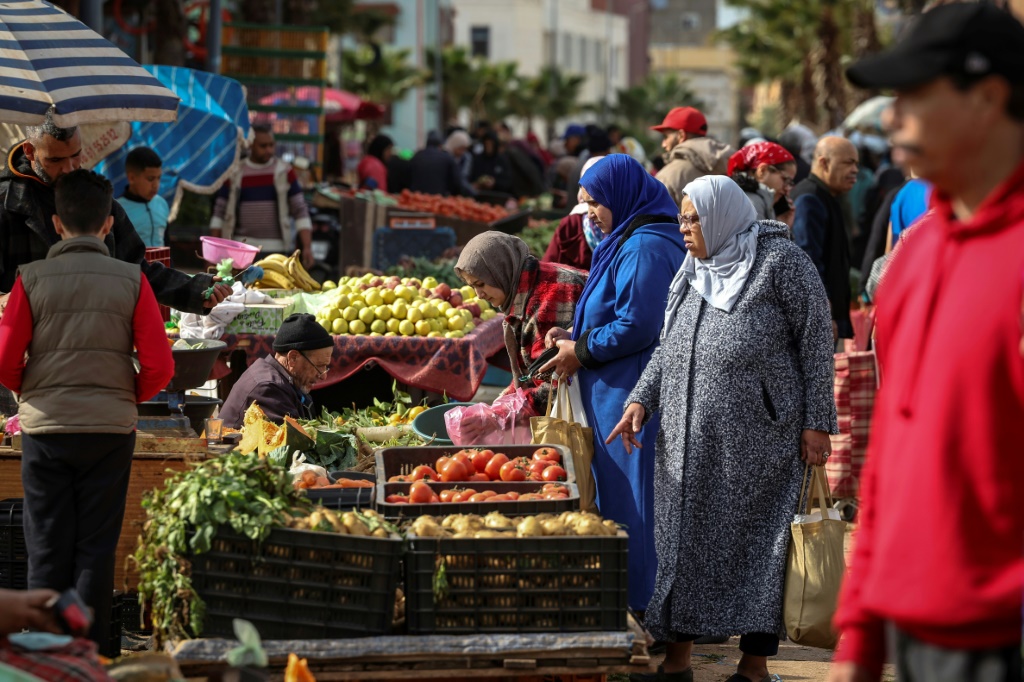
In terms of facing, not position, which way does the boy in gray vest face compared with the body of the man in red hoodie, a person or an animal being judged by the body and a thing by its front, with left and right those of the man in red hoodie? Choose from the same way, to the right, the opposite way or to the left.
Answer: to the right

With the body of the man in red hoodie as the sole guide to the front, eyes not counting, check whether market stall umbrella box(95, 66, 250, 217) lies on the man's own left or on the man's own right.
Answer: on the man's own right

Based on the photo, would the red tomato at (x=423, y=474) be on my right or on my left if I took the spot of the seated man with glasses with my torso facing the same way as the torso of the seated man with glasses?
on my right

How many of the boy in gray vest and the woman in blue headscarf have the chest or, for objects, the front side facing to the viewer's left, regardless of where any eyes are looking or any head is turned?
1

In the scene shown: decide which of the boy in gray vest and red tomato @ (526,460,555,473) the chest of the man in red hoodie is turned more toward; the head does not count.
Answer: the boy in gray vest

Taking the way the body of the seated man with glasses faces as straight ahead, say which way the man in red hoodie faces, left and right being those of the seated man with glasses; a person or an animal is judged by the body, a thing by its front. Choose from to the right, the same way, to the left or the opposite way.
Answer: the opposite way

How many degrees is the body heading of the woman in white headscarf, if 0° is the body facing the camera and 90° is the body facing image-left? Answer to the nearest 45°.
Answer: approximately 45°

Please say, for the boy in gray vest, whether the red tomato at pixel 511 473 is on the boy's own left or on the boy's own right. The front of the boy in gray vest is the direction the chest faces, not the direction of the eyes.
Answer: on the boy's own right

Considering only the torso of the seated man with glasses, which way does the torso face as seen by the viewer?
to the viewer's right

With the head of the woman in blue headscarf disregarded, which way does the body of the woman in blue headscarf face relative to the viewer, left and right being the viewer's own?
facing to the left of the viewer

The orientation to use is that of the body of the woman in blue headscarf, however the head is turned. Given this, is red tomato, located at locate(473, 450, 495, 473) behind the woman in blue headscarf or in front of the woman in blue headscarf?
in front

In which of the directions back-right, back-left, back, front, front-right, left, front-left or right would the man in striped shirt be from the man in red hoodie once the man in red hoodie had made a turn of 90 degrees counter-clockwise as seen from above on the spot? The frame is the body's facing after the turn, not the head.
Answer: back

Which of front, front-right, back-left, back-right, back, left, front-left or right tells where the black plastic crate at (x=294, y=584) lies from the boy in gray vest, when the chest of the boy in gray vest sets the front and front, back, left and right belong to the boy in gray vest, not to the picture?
back-right

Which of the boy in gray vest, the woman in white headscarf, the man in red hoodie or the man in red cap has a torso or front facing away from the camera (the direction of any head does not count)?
the boy in gray vest

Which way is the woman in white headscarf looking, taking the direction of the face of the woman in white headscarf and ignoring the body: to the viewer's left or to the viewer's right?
to the viewer's left

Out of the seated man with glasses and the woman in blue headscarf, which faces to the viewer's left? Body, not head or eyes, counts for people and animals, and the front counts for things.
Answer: the woman in blue headscarf
